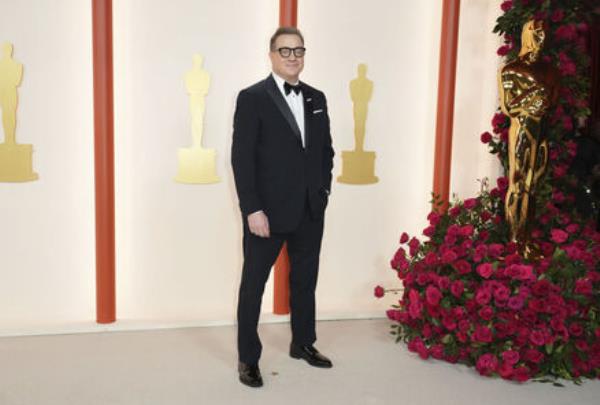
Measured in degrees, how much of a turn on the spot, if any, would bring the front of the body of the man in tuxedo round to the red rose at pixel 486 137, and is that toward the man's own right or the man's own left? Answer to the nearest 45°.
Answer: approximately 90° to the man's own left

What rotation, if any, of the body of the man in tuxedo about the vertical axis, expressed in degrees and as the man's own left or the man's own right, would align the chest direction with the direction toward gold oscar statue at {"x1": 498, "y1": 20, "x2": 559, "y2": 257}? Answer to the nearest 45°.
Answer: approximately 45° to the man's own left

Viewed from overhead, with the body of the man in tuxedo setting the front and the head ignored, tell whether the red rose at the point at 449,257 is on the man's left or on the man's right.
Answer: on the man's left

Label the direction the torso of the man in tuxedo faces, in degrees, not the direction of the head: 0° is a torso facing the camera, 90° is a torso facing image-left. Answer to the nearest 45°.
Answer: approximately 315°

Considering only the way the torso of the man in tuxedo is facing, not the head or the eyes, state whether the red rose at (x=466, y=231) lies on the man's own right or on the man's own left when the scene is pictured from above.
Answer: on the man's own left

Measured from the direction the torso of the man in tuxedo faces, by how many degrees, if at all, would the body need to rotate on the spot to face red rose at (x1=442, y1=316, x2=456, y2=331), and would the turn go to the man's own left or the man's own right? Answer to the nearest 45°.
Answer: approximately 45° to the man's own left

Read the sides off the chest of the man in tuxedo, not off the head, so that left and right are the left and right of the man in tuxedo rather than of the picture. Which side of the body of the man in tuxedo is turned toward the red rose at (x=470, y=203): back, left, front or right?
left
